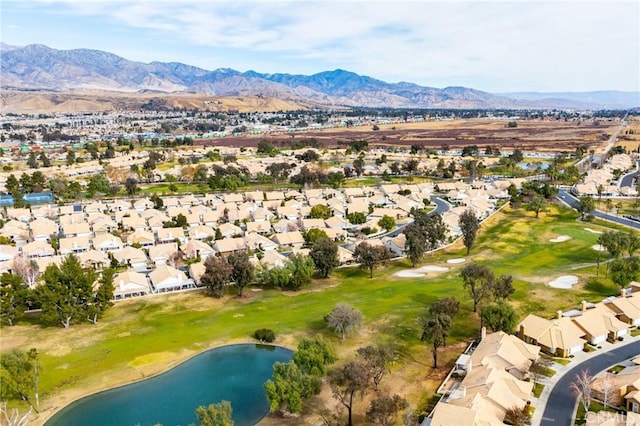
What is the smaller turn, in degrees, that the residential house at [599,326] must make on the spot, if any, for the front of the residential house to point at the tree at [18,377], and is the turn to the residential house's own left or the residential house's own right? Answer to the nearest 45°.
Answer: approximately 90° to the residential house's own right

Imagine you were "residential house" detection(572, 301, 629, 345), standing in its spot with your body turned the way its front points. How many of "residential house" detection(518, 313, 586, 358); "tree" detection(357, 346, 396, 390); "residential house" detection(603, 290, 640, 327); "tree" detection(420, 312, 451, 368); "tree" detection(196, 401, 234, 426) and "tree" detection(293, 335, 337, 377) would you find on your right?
5

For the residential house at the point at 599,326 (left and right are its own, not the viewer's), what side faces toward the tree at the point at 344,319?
right

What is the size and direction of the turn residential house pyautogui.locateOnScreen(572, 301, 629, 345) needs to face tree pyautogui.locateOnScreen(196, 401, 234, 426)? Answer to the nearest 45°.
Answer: approximately 90° to its right

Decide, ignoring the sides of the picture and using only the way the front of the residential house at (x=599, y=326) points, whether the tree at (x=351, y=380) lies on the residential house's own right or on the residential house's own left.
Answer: on the residential house's own right

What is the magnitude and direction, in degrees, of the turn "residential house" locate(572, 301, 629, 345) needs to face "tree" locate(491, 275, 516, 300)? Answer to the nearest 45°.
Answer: approximately 135° to its right

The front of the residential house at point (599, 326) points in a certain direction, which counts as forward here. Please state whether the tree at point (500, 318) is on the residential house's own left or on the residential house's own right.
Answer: on the residential house's own right

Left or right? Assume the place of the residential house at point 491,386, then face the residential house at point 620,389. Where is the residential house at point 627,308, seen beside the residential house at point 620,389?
left

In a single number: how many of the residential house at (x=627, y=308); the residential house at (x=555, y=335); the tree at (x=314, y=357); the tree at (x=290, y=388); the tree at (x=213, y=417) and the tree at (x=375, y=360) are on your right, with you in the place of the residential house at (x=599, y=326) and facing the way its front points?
5

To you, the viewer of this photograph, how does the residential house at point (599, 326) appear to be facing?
facing the viewer and to the right of the viewer

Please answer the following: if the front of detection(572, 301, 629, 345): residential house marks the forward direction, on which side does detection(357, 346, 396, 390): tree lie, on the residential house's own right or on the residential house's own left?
on the residential house's own right

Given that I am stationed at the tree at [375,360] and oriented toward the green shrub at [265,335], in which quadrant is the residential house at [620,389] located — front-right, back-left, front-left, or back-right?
back-right

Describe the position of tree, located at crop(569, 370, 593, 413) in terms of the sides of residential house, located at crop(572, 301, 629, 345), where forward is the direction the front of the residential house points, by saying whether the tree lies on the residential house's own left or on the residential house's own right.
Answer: on the residential house's own right

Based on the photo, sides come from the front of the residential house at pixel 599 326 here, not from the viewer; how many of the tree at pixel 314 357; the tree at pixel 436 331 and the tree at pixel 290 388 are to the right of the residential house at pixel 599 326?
3
